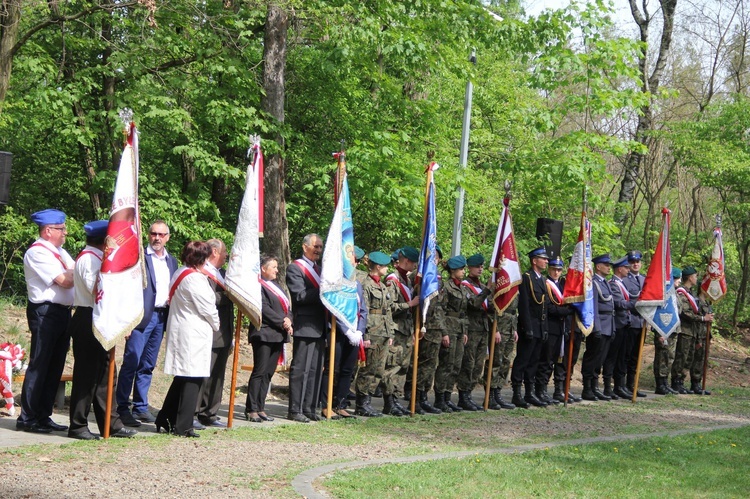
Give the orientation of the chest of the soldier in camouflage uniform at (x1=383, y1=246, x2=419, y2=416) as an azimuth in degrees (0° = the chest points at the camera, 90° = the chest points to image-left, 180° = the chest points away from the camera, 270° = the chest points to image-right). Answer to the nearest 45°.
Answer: approximately 315°

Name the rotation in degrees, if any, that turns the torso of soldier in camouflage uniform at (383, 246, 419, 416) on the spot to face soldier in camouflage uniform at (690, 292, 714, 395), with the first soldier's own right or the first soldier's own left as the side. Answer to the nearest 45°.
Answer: approximately 90° to the first soldier's own left

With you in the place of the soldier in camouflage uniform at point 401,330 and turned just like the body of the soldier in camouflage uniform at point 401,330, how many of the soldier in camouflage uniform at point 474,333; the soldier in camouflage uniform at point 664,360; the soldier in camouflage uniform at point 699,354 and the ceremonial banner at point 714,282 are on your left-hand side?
4

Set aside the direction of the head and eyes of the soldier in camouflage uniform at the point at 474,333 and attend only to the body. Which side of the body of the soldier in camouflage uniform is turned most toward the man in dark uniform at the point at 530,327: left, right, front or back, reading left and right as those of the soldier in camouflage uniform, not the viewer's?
left

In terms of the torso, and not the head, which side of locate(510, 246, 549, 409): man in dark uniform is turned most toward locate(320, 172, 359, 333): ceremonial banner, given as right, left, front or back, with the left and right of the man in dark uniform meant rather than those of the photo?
right

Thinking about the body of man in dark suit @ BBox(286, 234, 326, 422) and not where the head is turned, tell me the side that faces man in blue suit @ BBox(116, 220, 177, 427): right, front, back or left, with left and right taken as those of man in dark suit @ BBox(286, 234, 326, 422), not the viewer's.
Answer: right

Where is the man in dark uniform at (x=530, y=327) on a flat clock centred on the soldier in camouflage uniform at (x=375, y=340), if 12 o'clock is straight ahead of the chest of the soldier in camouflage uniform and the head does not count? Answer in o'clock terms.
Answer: The man in dark uniform is roughly at 9 o'clock from the soldier in camouflage uniform.
